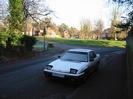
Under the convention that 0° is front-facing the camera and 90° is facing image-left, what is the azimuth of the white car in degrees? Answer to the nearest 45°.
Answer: approximately 45°

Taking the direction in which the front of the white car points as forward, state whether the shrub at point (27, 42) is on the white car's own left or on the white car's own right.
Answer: on the white car's own right

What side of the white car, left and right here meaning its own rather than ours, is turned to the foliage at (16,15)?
right
